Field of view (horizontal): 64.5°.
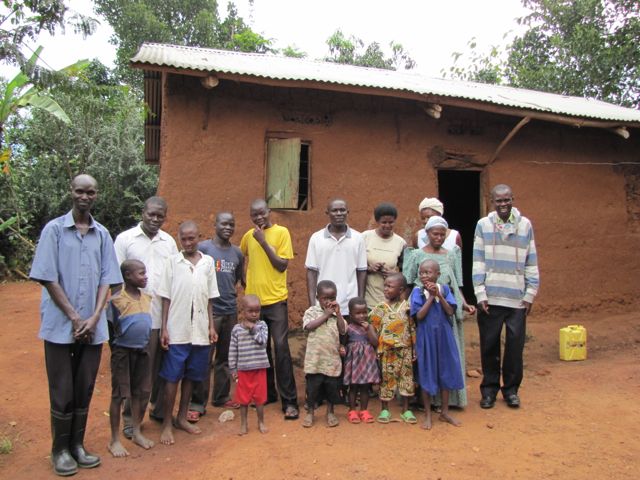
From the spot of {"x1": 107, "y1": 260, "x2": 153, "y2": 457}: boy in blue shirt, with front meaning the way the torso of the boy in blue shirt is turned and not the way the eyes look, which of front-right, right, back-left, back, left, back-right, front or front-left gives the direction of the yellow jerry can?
front-left

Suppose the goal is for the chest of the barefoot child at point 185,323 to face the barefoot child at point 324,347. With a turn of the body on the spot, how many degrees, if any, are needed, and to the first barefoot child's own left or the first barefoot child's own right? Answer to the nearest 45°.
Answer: approximately 90° to the first barefoot child's own left

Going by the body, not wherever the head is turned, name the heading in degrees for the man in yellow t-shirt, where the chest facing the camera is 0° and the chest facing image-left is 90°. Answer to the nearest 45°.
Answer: approximately 0°

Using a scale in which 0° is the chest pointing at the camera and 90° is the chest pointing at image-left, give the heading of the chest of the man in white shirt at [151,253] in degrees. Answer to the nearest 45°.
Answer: approximately 0°

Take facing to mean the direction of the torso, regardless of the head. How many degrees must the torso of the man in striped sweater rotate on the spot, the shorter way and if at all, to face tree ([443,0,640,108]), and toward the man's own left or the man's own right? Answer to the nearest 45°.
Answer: approximately 180°

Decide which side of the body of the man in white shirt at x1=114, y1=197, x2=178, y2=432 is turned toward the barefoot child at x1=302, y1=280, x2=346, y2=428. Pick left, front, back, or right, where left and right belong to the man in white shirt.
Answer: left

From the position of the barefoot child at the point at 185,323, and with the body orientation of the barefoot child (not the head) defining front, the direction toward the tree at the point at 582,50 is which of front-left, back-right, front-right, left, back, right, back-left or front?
back-left

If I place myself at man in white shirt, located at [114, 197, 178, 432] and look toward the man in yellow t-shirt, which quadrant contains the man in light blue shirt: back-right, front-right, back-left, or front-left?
back-right
